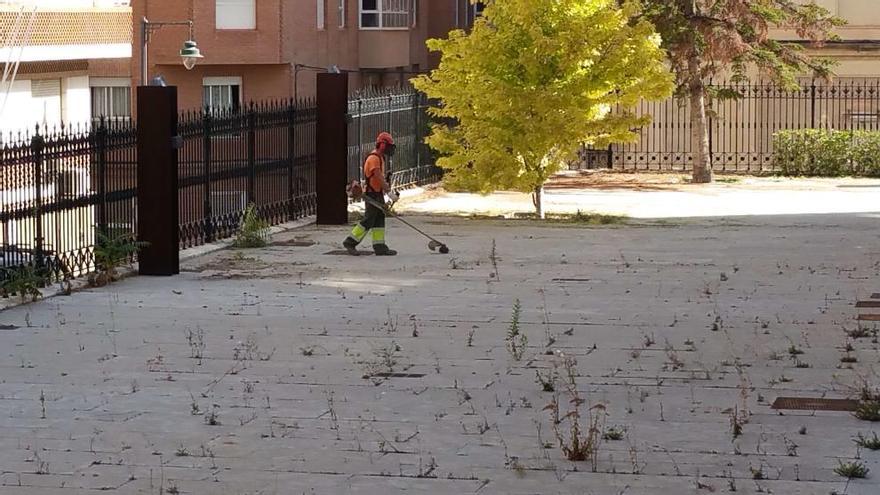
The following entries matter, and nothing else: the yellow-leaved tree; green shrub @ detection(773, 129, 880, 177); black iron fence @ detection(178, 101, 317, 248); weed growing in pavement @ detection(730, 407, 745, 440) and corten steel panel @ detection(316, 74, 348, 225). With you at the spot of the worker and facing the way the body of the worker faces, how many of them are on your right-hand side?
1

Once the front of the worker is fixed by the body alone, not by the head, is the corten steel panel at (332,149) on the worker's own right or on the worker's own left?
on the worker's own left

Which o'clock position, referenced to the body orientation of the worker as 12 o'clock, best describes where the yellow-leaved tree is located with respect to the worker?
The yellow-leaved tree is roughly at 10 o'clock from the worker.

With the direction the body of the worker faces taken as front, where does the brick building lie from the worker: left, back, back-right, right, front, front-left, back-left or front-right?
left

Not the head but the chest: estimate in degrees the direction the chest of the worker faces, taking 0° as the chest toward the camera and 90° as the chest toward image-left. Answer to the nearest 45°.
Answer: approximately 270°

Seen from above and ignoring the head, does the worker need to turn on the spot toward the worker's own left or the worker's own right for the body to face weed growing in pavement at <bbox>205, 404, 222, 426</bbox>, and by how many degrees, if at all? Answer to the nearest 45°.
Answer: approximately 90° to the worker's own right

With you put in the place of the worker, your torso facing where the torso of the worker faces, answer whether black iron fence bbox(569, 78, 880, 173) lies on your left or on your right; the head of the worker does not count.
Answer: on your left

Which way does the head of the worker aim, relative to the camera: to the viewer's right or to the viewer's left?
to the viewer's right

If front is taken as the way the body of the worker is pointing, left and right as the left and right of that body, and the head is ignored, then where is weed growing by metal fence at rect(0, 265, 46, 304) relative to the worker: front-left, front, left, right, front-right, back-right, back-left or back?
back-right

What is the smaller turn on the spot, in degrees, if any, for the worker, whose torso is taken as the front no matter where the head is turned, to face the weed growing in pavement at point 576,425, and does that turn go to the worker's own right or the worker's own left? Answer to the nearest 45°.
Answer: approximately 90° to the worker's own right

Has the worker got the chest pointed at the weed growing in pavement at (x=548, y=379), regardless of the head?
no

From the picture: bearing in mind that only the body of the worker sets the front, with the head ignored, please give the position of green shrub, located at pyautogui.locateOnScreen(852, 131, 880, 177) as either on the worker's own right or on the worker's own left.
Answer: on the worker's own left

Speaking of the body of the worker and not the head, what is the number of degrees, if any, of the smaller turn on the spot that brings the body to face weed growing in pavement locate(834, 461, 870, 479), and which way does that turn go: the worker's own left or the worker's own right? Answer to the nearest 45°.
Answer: approximately 90° to the worker's own right

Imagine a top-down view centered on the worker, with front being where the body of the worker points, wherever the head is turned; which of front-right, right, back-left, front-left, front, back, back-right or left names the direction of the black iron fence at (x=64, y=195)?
back-right

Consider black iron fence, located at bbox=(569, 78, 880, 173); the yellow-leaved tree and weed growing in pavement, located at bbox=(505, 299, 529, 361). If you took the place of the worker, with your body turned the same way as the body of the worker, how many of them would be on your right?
1

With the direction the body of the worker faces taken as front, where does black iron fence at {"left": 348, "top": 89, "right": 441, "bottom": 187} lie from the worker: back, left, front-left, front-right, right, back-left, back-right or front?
left

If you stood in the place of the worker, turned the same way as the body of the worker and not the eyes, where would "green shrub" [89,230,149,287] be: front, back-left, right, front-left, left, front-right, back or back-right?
back-right

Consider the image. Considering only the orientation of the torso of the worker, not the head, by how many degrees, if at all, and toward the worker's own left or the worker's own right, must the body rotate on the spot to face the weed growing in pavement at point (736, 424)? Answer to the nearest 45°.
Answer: approximately 90° to the worker's own right

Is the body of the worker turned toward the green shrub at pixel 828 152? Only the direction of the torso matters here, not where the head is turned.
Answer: no
